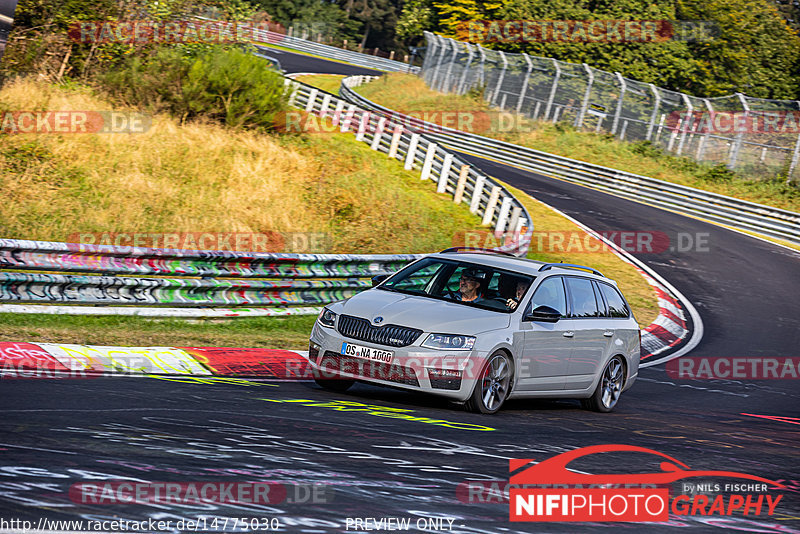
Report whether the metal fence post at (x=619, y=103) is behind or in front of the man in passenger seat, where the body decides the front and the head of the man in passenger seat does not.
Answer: behind

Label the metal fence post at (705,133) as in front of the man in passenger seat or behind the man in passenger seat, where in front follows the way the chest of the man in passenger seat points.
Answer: behind

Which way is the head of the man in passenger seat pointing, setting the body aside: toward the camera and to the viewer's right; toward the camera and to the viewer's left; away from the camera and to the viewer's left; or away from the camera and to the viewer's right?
toward the camera and to the viewer's left

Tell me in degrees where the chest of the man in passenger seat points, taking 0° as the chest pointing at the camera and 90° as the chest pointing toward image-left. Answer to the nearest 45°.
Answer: approximately 45°

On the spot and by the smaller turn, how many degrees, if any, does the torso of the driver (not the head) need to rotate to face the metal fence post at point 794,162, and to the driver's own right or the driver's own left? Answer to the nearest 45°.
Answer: approximately 135° to the driver's own right

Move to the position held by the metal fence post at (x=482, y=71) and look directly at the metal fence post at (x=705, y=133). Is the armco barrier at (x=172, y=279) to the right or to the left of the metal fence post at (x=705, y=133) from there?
right

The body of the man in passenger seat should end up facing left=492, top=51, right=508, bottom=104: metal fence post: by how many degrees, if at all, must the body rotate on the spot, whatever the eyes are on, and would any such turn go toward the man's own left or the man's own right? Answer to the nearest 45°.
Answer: approximately 135° to the man's own right

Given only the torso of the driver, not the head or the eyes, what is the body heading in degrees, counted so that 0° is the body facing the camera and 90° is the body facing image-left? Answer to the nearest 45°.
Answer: approximately 45°

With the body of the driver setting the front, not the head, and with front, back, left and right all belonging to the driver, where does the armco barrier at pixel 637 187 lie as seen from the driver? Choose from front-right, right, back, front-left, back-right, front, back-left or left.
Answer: back-right

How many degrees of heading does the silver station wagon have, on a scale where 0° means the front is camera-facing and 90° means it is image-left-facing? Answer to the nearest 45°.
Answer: approximately 45°

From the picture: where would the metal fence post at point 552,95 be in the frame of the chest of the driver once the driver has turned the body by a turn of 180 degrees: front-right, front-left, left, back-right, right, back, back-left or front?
front-left

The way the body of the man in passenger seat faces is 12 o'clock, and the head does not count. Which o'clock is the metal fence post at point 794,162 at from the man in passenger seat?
The metal fence post is roughly at 5 o'clock from the man in passenger seat.
